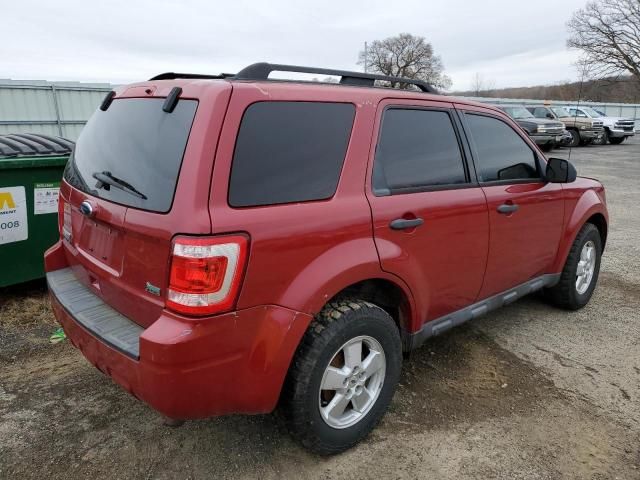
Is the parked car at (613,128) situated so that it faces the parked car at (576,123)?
no

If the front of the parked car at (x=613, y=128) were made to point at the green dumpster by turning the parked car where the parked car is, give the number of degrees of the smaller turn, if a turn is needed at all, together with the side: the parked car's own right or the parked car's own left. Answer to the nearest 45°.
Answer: approximately 45° to the parked car's own right

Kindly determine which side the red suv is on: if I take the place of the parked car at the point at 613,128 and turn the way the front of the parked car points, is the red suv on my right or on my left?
on my right

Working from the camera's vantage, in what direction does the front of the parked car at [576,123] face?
facing the viewer and to the right of the viewer

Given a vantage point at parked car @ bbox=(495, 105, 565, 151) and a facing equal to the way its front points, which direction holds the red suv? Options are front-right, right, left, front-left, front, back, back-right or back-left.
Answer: front-right

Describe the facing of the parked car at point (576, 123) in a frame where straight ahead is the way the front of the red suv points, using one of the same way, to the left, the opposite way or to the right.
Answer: to the right

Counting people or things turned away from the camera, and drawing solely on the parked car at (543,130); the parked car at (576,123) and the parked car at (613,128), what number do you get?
0

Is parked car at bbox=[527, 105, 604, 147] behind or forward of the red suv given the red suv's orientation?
forward

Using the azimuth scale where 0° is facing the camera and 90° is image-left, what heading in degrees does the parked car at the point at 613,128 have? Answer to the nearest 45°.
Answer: approximately 315°

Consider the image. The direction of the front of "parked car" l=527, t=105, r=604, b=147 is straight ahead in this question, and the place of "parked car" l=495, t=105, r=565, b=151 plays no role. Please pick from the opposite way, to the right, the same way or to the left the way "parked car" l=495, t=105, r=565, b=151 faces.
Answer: the same way

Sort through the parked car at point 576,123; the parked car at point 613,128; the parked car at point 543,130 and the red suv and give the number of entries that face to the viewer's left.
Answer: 0

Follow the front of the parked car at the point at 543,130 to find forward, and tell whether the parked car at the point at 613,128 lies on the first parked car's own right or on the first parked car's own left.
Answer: on the first parked car's own left

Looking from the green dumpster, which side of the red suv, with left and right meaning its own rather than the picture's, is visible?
left

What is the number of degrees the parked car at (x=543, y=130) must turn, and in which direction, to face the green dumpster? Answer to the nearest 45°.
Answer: approximately 45° to its right

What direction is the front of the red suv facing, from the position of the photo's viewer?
facing away from the viewer and to the right of the viewer

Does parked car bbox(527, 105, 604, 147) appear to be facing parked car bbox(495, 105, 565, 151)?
no
